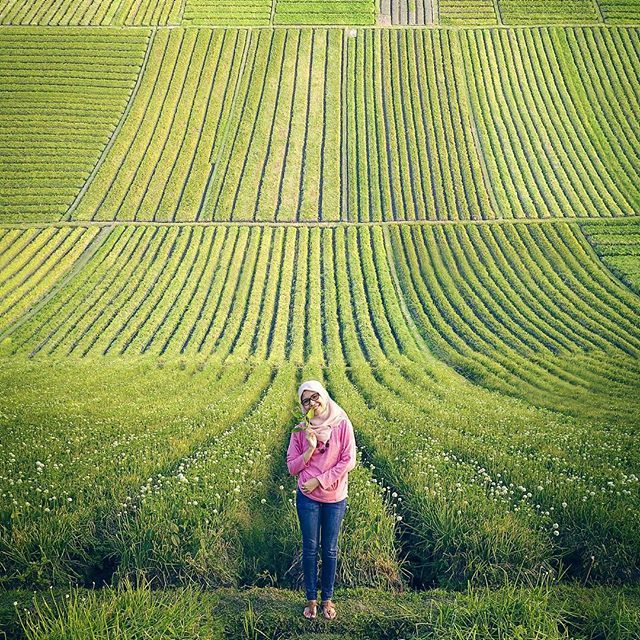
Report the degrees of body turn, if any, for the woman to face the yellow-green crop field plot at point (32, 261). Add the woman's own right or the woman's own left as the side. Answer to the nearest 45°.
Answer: approximately 135° to the woman's own right

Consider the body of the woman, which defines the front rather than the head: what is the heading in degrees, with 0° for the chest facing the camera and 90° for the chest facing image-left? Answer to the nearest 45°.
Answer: approximately 0°

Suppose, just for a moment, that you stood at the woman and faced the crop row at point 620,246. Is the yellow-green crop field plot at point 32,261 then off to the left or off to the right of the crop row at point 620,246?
left

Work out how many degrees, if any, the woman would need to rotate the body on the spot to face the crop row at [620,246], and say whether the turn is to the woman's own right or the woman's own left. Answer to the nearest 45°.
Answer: approximately 135° to the woman's own left
